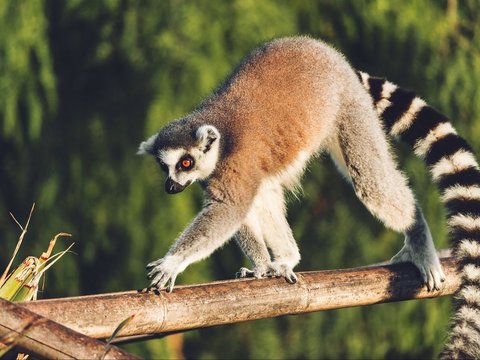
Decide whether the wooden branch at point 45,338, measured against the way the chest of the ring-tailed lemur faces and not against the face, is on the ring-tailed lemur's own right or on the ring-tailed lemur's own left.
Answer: on the ring-tailed lemur's own left

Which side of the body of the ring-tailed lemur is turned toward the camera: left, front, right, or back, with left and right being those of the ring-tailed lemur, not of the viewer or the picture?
left
